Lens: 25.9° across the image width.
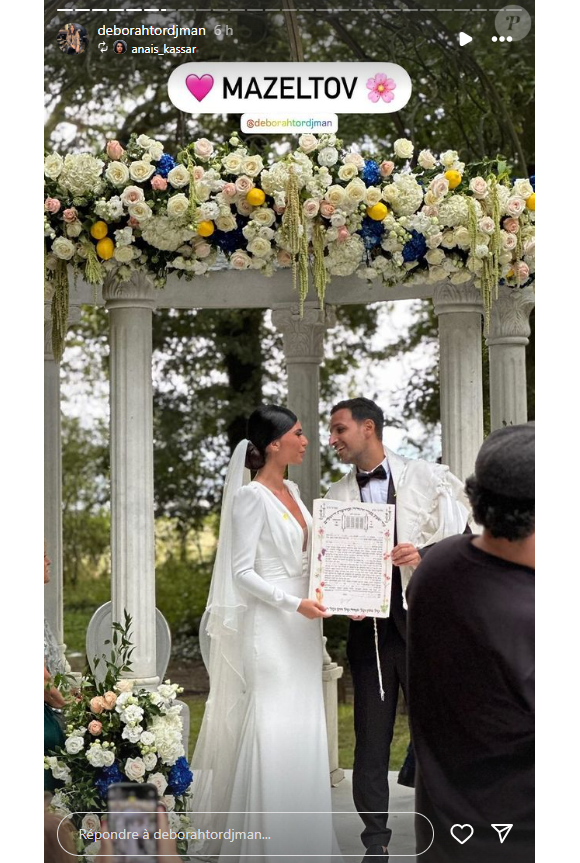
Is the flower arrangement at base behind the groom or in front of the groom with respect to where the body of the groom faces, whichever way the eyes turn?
in front

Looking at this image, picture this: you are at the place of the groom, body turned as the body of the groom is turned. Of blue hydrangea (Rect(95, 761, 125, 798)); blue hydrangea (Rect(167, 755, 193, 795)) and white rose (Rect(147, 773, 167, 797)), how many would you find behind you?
0

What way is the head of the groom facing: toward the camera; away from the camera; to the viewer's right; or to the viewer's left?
to the viewer's left

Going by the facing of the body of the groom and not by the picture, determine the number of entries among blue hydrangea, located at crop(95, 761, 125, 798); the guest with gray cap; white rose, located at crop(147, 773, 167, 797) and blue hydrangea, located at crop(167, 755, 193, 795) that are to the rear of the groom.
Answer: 0

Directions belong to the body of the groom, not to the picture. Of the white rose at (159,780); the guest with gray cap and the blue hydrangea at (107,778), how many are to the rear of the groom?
0

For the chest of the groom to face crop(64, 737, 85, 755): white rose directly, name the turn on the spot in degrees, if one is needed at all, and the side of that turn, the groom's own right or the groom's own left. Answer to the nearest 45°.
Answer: approximately 45° to the groom's own right

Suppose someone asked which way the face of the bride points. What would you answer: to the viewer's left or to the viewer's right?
to the viewer's right

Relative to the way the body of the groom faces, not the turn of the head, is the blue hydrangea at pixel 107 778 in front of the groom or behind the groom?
in front

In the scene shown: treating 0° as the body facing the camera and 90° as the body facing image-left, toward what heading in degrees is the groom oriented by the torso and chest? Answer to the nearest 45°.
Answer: approximately 45°
